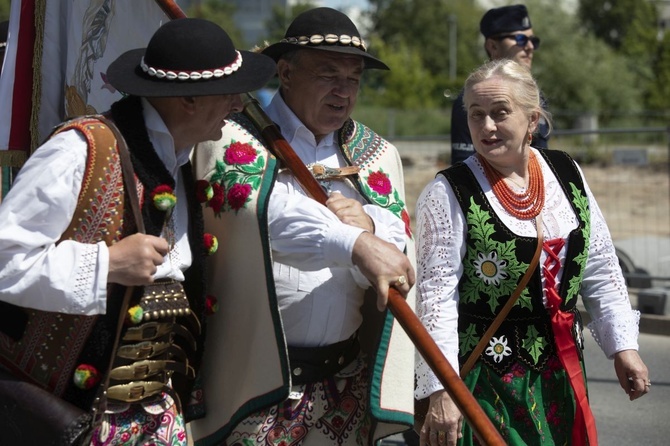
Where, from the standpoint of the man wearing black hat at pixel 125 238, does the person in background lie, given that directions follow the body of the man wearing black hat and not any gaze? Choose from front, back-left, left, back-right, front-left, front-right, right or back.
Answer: left

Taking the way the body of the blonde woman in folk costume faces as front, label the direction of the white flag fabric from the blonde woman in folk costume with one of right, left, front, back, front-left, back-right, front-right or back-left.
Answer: back-right

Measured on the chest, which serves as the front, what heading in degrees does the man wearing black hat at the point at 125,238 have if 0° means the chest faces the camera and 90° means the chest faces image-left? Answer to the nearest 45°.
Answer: approximately 315°

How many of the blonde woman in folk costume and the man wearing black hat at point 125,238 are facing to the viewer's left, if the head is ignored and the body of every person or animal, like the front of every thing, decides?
0

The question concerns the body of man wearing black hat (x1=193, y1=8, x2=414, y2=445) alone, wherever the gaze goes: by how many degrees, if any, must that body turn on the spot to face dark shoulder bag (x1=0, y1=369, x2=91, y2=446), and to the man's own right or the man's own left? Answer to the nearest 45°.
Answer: approximately 90° to the man's own right

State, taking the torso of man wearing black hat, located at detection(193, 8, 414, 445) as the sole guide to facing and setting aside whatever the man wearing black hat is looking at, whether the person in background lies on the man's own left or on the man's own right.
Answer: on the man's own left

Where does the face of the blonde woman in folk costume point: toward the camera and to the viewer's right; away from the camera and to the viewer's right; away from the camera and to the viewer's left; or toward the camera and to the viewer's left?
toward the camera and to the viewer's left

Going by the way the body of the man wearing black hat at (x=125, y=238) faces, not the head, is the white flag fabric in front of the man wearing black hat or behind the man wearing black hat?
behind

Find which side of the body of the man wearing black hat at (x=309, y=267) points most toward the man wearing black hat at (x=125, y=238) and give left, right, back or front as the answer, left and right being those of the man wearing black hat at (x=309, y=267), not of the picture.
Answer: right

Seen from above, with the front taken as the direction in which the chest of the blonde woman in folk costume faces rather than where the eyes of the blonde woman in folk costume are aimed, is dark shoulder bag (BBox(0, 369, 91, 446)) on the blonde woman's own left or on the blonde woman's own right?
on the blonde woman's own right

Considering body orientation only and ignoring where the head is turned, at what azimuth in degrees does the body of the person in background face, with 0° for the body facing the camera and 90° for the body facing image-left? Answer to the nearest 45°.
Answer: approximately 315°

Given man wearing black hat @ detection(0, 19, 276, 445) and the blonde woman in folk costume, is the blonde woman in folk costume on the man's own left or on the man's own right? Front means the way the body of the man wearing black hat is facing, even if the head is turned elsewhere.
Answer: on the man's own left

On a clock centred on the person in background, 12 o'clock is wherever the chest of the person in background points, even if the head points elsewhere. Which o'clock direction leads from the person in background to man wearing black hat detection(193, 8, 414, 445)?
The man wearing black hat is roughly at 2 o'clock from the person in background.
